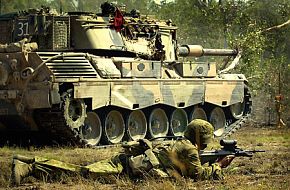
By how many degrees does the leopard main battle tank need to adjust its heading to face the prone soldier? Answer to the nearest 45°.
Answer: approximately 135° to its right

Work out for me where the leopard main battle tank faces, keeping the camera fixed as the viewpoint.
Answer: facing away from the viewer and to the right of the viewer
